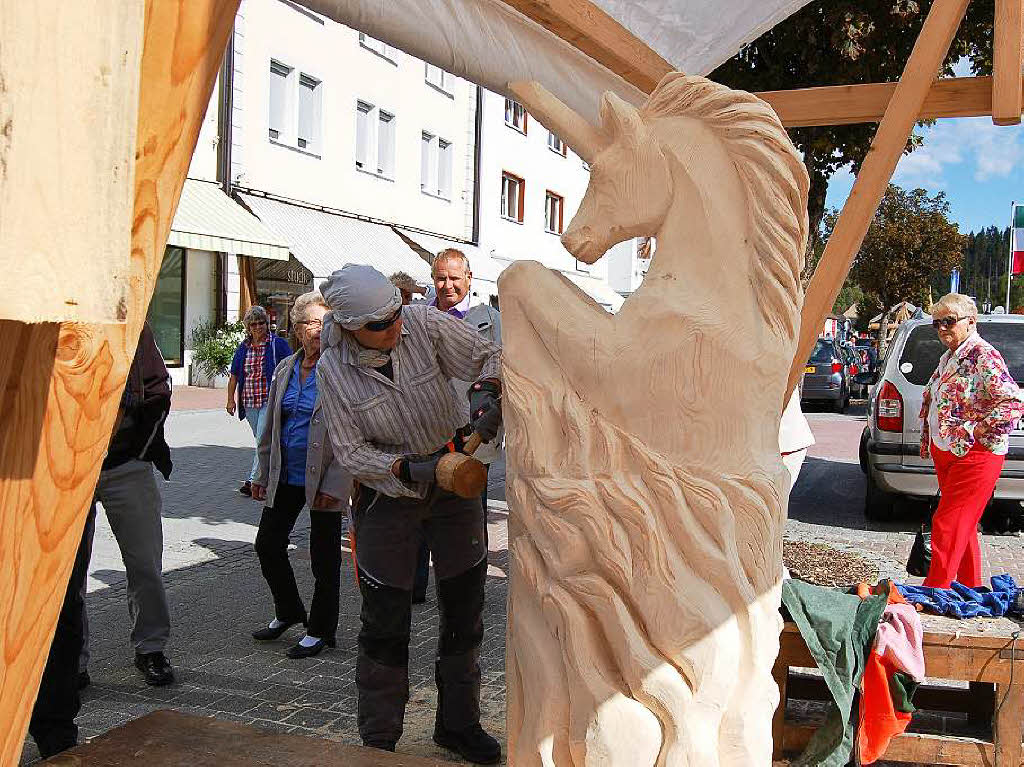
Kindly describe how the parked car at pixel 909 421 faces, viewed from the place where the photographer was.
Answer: facing away from the viewer

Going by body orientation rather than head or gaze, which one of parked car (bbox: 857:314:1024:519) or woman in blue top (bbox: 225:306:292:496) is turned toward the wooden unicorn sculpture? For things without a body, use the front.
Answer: the woman in blue top

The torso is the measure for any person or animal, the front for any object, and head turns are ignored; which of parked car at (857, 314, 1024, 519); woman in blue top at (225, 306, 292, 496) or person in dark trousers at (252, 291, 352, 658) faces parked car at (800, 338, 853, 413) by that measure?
parked car at (857, 314, 1024, 519)

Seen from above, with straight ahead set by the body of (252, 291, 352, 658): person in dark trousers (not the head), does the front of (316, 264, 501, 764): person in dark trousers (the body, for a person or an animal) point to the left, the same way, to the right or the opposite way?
to the left

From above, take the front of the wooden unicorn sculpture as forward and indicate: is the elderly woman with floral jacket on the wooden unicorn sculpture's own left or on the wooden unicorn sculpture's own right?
on the wooden unicorn sculpture's own right

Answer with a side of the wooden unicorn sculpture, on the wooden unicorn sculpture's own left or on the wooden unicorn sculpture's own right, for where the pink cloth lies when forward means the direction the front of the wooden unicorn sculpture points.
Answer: on the wooden unicorn sculpture's own right

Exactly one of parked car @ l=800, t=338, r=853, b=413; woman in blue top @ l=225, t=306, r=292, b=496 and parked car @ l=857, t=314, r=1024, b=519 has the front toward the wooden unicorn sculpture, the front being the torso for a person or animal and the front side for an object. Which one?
the woman in blue top

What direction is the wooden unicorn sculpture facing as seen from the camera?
to the viewer's left

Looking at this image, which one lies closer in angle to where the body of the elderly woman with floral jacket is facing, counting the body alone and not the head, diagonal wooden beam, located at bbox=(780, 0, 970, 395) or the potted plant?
the diagonal wooden beam

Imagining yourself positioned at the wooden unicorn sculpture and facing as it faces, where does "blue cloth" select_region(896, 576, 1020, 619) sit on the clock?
The blue cloth is roughly at 4 o'clock from the wooden unicorn sculpture.
